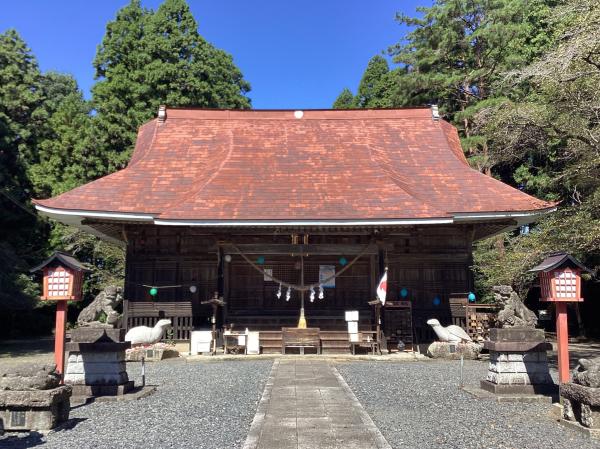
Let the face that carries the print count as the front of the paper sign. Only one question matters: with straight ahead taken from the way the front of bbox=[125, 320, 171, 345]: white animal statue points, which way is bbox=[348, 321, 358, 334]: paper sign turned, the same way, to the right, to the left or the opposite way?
to the right

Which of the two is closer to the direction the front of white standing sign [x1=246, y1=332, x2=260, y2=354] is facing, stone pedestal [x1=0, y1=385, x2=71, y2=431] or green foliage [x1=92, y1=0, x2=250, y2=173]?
the stone pedestal

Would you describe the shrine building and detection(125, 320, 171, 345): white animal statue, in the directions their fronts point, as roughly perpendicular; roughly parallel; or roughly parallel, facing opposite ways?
roughly perpendicular

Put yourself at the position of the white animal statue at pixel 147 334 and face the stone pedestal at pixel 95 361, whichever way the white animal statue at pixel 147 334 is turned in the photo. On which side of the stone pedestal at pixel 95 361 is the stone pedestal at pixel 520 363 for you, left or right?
left

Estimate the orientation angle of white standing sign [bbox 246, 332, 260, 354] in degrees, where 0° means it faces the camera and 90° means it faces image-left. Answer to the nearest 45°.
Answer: approximately 0°

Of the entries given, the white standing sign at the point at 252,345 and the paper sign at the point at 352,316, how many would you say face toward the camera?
2

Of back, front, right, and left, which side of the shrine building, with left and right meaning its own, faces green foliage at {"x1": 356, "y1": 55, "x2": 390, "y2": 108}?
back

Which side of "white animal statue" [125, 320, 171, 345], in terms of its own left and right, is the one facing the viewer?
right

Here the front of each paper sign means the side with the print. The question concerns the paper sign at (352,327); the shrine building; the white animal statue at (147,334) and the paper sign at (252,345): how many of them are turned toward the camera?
3

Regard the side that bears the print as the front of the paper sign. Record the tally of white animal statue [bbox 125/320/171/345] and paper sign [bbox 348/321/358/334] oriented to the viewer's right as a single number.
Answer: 1

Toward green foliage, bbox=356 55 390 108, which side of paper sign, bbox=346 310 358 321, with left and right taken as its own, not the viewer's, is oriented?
back
